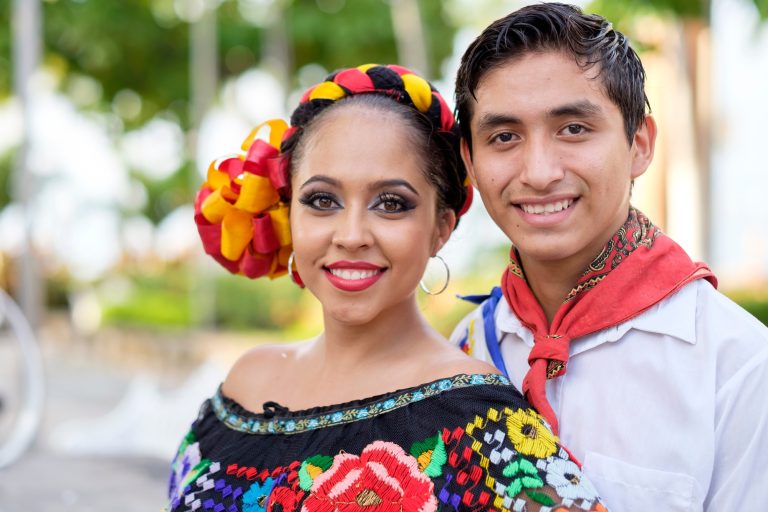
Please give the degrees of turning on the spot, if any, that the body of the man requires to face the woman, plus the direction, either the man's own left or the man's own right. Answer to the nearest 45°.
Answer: approximately 45° to the man's own right

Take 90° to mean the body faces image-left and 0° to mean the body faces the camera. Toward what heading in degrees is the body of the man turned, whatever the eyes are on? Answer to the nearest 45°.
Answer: approximately 45°
